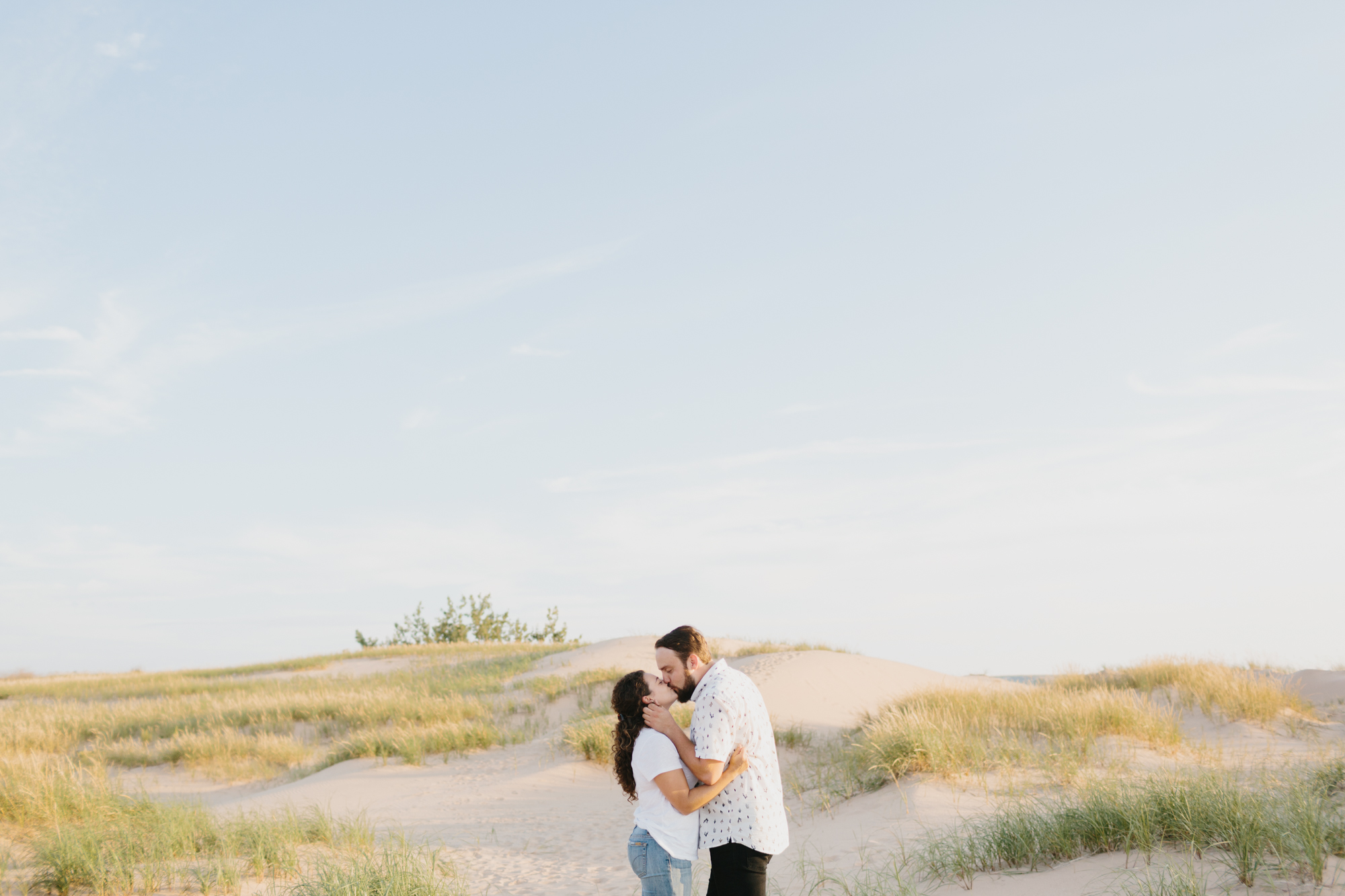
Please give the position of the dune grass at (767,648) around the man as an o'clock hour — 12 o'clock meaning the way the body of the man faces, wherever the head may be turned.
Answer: The dune grass is roughly at 3 o'clock from the man.

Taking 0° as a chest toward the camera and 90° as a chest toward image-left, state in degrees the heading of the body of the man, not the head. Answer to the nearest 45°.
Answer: approximately 90°

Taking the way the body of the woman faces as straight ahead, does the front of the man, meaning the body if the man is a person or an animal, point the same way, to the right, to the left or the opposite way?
the opposite way

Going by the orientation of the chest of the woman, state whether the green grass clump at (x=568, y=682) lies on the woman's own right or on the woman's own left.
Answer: on the woman's own left

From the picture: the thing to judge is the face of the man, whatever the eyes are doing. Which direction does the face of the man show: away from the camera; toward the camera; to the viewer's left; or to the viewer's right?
to the viewer's left

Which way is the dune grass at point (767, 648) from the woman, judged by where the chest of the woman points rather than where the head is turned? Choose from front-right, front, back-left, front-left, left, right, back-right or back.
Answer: left

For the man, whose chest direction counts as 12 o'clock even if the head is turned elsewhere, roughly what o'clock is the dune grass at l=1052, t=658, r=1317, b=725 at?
The dune grass is roughly at 4 o'clock from the man.

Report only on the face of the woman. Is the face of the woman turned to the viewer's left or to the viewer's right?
to the viewer's right

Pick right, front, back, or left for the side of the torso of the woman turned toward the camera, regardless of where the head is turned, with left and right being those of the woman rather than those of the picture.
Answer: right
